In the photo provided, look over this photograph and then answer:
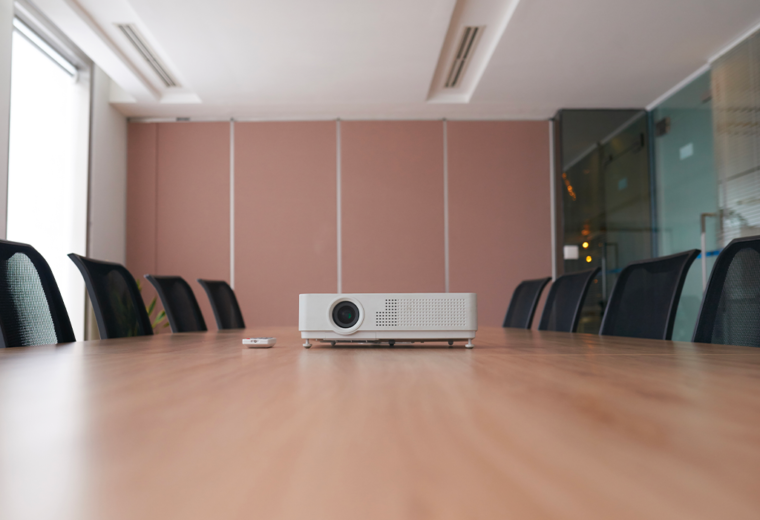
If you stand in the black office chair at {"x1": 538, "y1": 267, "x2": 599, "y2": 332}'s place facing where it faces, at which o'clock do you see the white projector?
The white projector is roughly at 11 o'clock from the black office chair.

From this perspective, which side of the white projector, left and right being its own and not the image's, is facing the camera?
front

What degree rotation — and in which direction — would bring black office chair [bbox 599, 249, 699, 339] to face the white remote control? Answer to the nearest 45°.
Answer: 0° — it already faces it

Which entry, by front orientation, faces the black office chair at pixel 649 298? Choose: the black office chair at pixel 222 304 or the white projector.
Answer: the black office chair at pixel 222 304

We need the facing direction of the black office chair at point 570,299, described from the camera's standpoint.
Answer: facing the viewer and to the left of the viewer

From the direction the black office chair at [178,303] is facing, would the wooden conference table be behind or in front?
in front

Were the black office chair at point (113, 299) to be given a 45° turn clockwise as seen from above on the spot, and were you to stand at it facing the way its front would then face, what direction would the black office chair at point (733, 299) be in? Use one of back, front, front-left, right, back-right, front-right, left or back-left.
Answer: front-left

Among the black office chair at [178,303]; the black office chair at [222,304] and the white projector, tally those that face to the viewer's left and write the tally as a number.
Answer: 0

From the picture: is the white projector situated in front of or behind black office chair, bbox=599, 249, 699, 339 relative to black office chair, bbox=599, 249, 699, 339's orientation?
in front

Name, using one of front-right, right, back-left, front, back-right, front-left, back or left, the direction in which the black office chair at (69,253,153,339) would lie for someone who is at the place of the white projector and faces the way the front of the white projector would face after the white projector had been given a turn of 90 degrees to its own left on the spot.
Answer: back-left

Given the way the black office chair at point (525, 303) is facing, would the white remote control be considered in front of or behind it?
in front

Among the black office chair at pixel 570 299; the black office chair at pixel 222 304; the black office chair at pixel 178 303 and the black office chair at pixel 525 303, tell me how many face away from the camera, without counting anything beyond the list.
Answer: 0

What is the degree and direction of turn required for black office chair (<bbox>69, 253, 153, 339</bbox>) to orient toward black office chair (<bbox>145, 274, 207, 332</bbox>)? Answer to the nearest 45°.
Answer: approximately 90° to its left

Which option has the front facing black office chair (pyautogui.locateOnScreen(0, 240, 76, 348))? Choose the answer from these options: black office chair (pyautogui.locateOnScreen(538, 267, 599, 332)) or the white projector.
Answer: black office chair (pyautogui.locateOnScreen(538, 267, 599, 332))

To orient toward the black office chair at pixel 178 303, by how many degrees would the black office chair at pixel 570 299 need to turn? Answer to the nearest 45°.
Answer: approximately 45° to its right

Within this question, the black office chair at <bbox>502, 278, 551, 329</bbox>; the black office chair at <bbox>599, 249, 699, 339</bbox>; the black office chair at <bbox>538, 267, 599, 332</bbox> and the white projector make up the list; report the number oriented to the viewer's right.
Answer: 0

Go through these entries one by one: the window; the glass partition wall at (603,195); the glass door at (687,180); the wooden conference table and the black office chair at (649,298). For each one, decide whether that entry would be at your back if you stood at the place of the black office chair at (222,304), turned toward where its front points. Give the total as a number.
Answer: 1
